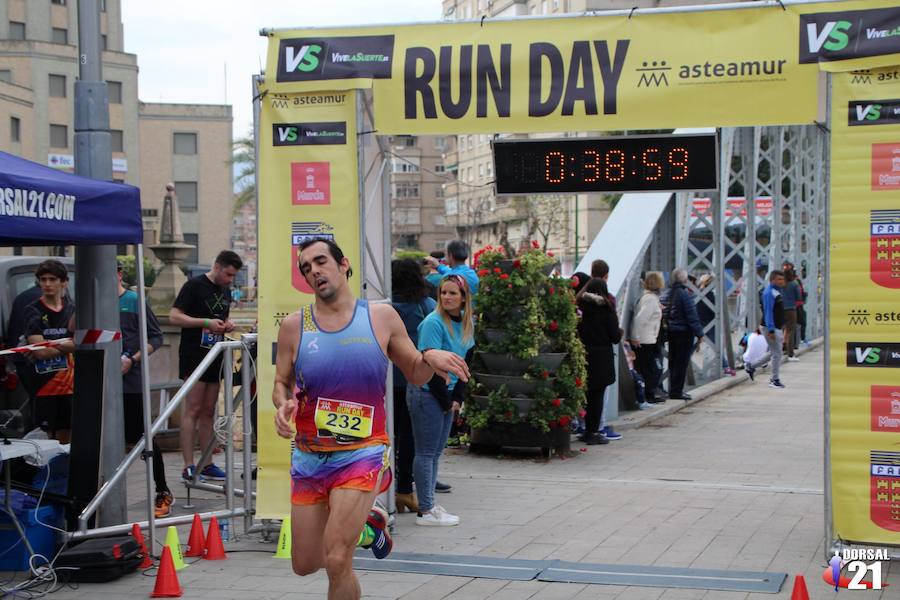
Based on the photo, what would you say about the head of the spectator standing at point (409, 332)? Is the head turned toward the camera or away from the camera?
away from the camera

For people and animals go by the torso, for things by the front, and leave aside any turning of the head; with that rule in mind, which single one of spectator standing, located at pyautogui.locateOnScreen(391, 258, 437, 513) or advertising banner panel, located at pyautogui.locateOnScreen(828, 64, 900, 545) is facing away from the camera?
the spectator standing

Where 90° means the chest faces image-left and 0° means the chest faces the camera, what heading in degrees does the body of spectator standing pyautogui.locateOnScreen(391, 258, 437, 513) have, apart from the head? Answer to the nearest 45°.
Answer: approximately 180°

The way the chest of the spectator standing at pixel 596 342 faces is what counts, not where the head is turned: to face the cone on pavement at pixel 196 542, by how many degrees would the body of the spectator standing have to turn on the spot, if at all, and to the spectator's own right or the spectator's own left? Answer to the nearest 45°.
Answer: approximately 180°

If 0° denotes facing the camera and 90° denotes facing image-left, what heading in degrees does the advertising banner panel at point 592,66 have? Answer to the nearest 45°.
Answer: approximately 0°

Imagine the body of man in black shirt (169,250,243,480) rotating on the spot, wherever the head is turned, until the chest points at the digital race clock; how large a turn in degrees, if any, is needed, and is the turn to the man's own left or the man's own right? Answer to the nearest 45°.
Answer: approximately 45° to the man's own left
